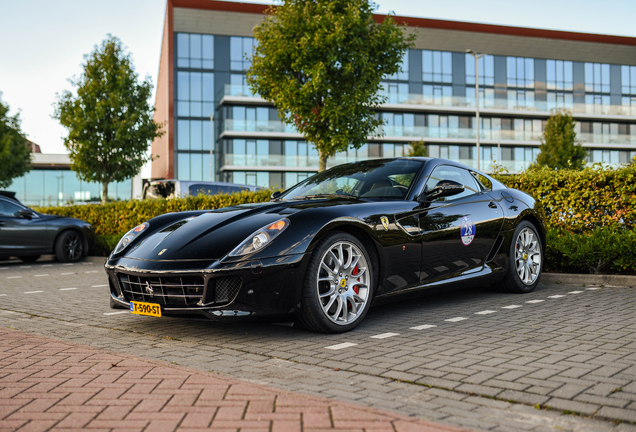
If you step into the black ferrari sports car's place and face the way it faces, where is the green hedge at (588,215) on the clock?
The green hedge is roughly at 6 o'clock from the black ferrari sports car.

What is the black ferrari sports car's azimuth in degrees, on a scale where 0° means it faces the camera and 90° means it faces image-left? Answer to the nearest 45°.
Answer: approximately 45°

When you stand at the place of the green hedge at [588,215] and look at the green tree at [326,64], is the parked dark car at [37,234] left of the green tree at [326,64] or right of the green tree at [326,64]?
left

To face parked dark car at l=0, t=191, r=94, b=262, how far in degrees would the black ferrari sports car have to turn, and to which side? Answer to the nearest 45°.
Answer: approximately 90° to its right

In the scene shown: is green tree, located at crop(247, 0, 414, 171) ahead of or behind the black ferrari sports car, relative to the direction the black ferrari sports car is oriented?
behind

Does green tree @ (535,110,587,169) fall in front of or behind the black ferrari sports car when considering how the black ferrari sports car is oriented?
behind

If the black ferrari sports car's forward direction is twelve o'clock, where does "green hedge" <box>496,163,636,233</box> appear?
The green hedge is roughly at 6 o'clock from the black ferrari sports car.

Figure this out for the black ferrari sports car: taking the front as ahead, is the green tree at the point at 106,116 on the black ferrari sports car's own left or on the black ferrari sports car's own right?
on the black ferrari sports car's own right

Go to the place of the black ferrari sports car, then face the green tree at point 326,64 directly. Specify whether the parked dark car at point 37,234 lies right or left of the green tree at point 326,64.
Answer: left
